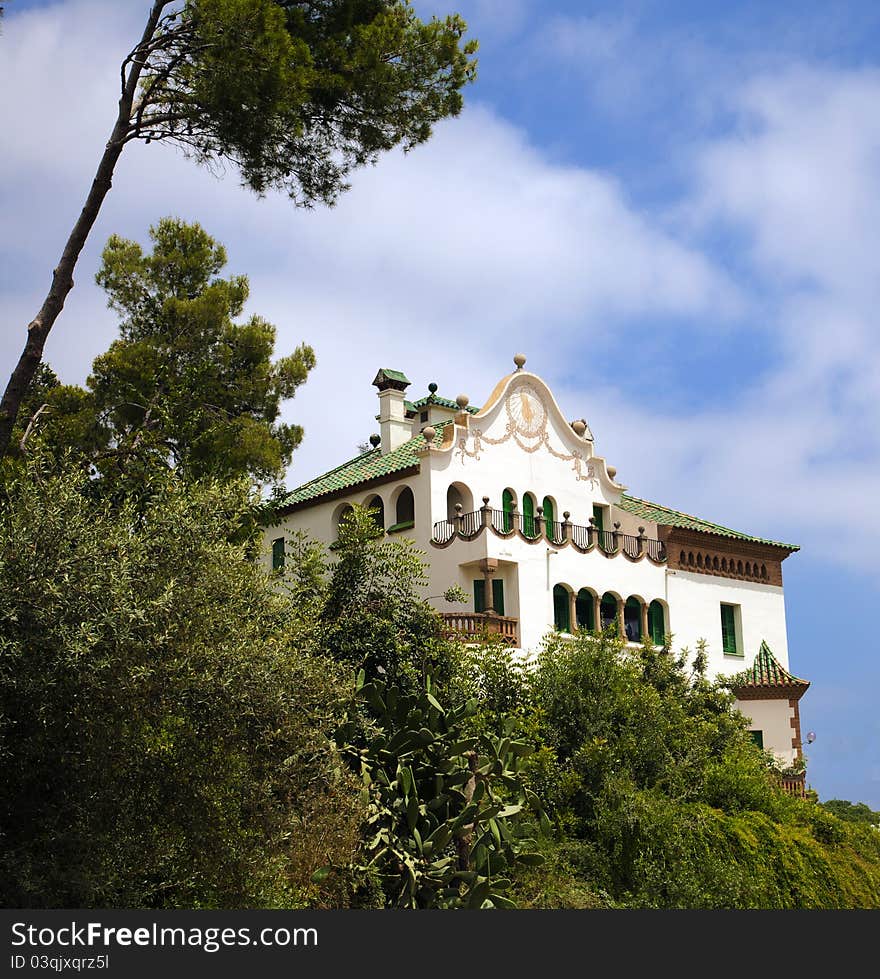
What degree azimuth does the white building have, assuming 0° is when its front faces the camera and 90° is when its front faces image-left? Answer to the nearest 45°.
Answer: approximately 315°

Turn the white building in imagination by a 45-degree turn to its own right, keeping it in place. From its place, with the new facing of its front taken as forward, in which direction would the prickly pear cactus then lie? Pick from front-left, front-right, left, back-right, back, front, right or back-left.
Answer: front

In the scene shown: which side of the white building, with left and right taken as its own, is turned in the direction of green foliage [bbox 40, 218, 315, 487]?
right
